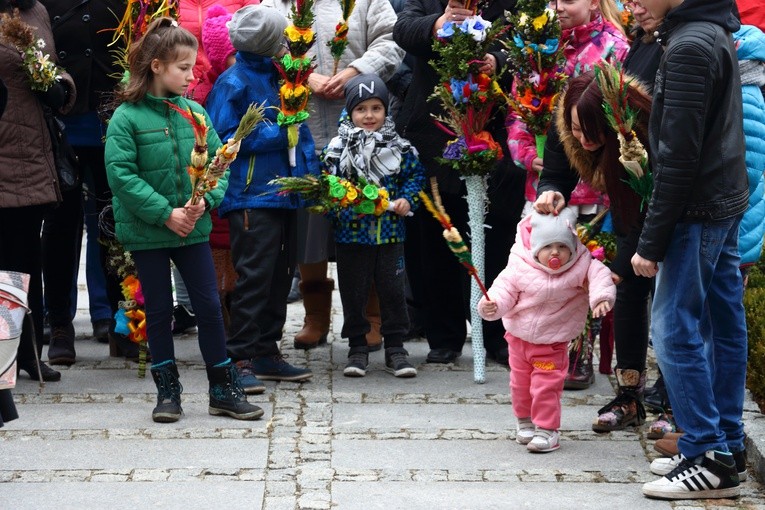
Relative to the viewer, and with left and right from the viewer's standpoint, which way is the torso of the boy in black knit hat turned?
facing the viewer

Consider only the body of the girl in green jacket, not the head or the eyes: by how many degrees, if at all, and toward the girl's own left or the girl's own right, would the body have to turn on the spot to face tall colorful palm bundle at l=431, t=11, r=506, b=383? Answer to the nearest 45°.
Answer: approximately 45° to the girl's own left

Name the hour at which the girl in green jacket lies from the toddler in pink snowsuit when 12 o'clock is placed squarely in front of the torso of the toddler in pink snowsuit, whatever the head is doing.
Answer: The girl in green jacket is roughly at 3 o'clock from the toddler in pink snowsuit.
